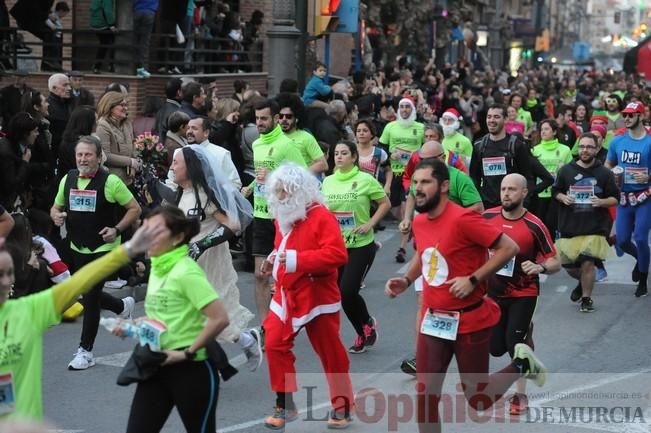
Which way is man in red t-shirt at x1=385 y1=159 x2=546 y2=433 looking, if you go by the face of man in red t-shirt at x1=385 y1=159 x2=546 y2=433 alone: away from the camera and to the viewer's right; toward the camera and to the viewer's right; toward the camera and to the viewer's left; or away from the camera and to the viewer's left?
toward the camera and to the viewer's left

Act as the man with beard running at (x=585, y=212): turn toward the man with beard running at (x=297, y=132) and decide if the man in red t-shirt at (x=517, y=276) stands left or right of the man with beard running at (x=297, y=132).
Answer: left

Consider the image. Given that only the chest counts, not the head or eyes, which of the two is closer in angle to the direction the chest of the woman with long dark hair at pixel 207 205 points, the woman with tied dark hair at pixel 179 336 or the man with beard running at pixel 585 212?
the woman with tied dark hair

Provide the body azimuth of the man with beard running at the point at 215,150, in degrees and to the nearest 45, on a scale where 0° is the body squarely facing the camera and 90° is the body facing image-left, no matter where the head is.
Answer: approximately 45°

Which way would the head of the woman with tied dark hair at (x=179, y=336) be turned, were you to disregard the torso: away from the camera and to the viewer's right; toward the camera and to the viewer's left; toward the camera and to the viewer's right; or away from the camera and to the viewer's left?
toward the camera and to the viewer's left

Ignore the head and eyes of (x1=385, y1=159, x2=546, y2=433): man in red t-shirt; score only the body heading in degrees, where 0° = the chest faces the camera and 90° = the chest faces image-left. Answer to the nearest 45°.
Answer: approximately 45°

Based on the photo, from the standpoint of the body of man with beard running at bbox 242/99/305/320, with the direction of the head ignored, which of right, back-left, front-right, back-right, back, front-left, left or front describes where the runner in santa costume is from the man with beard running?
front-left

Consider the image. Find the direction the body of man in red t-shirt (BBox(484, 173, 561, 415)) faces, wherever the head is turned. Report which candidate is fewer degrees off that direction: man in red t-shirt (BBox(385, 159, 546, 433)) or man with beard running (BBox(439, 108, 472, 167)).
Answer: the man in red t-shirt

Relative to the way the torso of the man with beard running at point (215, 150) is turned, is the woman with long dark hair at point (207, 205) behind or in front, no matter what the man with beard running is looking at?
in front

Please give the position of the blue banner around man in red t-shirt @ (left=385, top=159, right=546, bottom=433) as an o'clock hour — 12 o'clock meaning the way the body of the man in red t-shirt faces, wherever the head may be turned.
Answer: The blue banner is roughly at 4 o'clock from the man in red t-shirt.

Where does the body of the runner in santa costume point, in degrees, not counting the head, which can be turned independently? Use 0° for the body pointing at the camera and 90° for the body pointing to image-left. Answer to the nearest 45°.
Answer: approximately 45°

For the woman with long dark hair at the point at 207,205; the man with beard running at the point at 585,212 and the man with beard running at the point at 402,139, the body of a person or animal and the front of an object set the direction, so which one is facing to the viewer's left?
the woman with long dark hair
